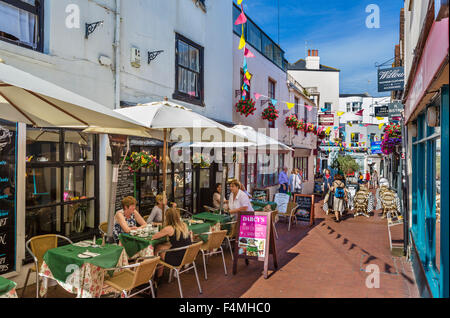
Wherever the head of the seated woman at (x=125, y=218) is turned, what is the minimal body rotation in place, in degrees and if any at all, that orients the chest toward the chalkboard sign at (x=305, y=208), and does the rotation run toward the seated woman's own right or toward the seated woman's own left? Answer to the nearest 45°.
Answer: approximately 90° to the seated woman's own left

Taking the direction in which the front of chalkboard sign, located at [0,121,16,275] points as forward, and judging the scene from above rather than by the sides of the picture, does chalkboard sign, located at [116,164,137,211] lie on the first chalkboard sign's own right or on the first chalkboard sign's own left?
on the first chalkboard sign's own left

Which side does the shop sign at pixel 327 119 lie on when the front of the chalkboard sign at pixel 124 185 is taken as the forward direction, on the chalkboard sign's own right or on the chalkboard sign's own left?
on the chalkboard sign's own left

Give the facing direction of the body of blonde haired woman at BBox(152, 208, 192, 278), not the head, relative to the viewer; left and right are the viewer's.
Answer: facing away from the viewer and to the left of the viewer

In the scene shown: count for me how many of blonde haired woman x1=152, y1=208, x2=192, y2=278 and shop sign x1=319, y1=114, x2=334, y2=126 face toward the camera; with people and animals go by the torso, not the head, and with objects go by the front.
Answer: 1

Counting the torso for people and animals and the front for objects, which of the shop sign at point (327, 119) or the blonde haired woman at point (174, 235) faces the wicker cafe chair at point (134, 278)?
the shop sign

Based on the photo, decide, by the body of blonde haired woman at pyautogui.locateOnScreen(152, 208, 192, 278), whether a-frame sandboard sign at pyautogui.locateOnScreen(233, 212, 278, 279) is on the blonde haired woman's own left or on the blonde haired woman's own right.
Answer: on the blonde haired woman's own right

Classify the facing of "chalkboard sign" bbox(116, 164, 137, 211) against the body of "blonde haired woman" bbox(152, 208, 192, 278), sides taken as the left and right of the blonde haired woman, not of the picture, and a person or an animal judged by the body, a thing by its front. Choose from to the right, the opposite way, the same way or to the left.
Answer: the opposite way

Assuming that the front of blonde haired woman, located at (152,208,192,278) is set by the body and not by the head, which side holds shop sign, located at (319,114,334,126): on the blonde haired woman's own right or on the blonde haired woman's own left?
on the blonde haired woman's own right
